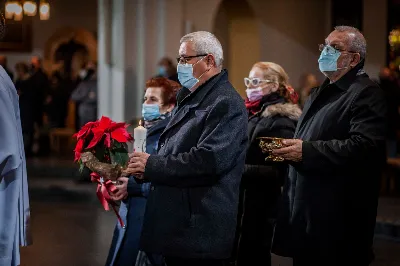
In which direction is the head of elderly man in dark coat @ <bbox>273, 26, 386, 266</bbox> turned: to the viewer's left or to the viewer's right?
to the viewer's left

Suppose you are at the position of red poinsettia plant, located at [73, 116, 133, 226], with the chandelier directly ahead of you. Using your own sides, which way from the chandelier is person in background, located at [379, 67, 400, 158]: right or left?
right

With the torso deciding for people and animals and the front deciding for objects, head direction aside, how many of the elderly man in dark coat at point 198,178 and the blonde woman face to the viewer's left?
2

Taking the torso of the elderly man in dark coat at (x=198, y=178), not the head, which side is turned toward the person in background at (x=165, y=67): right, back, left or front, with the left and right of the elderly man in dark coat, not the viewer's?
right

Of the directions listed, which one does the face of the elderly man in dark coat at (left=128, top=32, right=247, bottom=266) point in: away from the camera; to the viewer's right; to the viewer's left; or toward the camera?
to the viewer's left

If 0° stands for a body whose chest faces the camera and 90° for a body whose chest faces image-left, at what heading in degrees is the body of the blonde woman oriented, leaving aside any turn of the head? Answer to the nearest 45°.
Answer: approximately 90°

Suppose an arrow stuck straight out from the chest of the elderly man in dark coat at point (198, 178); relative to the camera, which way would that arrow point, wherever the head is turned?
to the viewer's left

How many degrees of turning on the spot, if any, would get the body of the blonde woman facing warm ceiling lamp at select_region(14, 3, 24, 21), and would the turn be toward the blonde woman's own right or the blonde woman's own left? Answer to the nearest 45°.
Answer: approximately 45° to the blonde woman's own right
